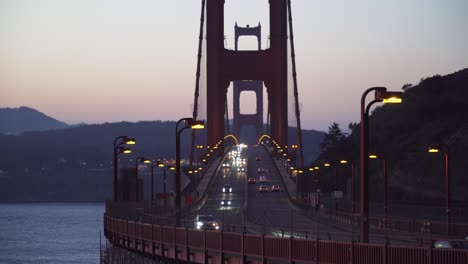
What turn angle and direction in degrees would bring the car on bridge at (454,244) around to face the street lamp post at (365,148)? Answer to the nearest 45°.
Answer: approximately 45° to its left
